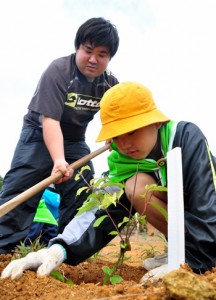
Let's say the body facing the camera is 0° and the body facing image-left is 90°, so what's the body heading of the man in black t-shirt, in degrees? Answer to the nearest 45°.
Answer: approximately 315°

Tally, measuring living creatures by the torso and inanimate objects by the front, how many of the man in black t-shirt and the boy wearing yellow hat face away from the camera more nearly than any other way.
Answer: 0

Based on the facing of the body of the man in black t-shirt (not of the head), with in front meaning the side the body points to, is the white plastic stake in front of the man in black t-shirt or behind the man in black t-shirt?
in front

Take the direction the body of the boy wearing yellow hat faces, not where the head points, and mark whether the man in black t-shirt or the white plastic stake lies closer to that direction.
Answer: the white plastic stake

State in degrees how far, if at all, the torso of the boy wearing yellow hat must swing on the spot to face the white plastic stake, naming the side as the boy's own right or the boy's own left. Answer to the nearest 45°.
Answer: approximately 45° to the boy's own left
